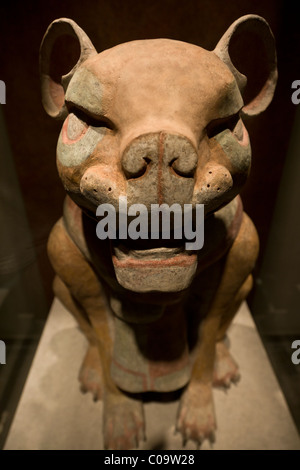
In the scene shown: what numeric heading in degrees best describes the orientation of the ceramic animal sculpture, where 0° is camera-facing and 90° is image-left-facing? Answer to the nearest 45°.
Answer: approximately 0°
